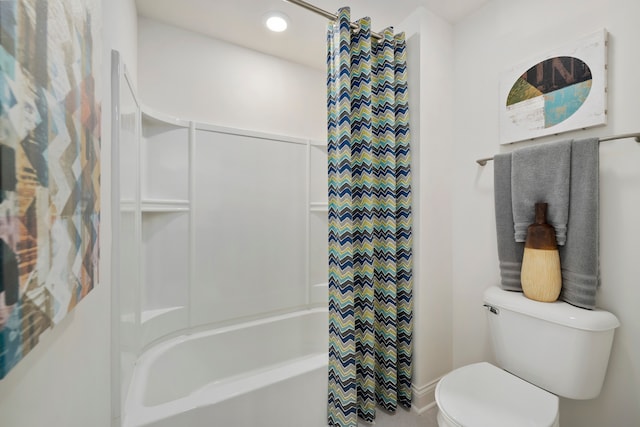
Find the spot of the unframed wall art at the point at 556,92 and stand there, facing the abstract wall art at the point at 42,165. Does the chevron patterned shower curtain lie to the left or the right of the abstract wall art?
right

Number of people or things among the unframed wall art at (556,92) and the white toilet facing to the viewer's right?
0

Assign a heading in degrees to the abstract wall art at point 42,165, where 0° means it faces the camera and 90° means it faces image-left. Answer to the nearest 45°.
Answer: approximately 270°

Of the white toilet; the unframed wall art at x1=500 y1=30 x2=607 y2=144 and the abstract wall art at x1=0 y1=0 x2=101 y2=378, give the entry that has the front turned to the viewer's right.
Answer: the abstract wall art

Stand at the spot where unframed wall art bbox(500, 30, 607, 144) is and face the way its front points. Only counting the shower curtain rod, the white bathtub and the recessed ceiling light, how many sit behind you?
0

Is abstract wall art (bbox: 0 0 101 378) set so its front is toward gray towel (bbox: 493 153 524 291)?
yes

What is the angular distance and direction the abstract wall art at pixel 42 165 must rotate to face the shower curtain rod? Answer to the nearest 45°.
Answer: approximately 45° to its left

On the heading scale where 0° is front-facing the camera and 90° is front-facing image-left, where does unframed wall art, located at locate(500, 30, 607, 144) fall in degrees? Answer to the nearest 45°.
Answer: approximately 45°

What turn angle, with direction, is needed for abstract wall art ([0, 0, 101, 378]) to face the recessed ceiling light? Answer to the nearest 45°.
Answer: approximately 45° to its left

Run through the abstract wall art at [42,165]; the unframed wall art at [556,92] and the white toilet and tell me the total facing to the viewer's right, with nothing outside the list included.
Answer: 1

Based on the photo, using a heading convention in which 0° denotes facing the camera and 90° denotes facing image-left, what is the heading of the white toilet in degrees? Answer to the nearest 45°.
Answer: approximately 45°

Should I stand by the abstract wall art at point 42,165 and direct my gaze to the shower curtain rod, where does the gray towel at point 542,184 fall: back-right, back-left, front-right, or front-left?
front-right

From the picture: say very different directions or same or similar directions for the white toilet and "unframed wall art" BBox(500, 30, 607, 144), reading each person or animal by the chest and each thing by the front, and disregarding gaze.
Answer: same or similar directions

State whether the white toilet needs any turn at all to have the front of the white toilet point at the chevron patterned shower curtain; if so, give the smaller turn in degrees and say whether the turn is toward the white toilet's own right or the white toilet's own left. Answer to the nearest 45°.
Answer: approximately 45° to the white toilet's own right
